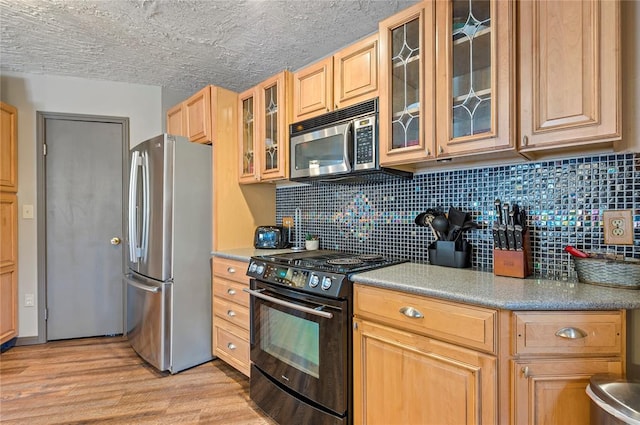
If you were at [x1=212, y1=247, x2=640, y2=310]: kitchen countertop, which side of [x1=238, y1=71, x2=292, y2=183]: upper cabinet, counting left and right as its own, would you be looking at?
left

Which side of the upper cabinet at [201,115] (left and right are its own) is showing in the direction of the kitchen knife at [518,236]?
left

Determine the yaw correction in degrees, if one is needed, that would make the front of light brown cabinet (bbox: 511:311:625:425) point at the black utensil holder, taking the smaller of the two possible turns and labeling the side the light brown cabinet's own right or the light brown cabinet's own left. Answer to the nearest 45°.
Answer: approximately 135° to the light brown cabinet's own right

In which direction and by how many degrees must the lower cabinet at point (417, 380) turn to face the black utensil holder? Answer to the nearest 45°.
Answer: approximately 135° to its right

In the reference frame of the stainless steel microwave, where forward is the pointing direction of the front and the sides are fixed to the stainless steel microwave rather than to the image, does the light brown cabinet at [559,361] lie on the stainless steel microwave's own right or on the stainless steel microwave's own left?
on the stainless steel microwave's own left

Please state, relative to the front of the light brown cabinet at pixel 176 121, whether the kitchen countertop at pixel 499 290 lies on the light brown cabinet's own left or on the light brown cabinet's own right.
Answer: on the light brown cabinet's own left
